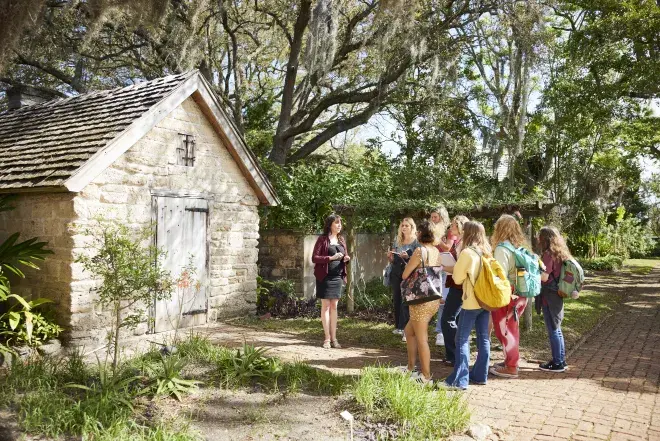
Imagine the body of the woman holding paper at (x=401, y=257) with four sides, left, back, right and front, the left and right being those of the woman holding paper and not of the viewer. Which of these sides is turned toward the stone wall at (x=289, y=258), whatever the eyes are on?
right

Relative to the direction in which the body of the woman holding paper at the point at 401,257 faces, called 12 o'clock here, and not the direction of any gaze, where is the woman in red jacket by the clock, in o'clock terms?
The woman in red jacket is roughly at 12 o'clock from the woman holding paper.

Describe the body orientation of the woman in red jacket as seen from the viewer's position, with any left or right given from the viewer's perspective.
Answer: facing the viewer and to the right of the viewer

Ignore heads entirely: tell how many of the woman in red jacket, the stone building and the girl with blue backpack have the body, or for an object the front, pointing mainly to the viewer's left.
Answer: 1

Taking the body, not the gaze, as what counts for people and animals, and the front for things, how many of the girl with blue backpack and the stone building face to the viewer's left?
1

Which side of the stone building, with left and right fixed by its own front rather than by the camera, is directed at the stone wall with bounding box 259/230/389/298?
left

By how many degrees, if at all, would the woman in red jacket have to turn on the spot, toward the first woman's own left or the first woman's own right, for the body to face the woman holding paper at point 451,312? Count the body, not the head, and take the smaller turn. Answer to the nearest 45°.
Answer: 0° — they already face them

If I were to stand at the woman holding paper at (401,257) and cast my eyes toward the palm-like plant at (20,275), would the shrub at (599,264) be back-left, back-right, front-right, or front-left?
back-right

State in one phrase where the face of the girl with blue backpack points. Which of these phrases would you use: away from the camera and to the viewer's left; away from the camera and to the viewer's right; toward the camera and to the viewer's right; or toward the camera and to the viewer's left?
away from the camera and to the viewer's left

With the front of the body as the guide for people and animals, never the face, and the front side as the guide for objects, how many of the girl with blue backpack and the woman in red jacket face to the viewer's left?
1

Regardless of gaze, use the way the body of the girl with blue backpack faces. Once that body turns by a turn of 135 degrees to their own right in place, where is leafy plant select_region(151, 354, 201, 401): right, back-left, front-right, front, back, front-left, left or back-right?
back

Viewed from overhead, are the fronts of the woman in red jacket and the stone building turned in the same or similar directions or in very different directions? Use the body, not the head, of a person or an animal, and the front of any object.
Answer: same or similar directions

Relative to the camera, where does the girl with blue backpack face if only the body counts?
to the viewer's left

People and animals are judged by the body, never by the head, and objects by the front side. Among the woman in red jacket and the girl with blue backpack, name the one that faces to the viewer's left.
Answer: the girl with blue backpack

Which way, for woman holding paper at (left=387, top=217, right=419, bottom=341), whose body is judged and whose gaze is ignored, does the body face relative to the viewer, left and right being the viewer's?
facing the viewer and to the left of the viewer

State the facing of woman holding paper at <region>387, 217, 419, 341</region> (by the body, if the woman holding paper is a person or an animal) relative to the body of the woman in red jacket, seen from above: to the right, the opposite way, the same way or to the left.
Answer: to the right

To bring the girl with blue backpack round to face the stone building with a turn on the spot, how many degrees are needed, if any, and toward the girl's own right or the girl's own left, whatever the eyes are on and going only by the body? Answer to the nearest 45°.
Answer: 0° — they already face it
